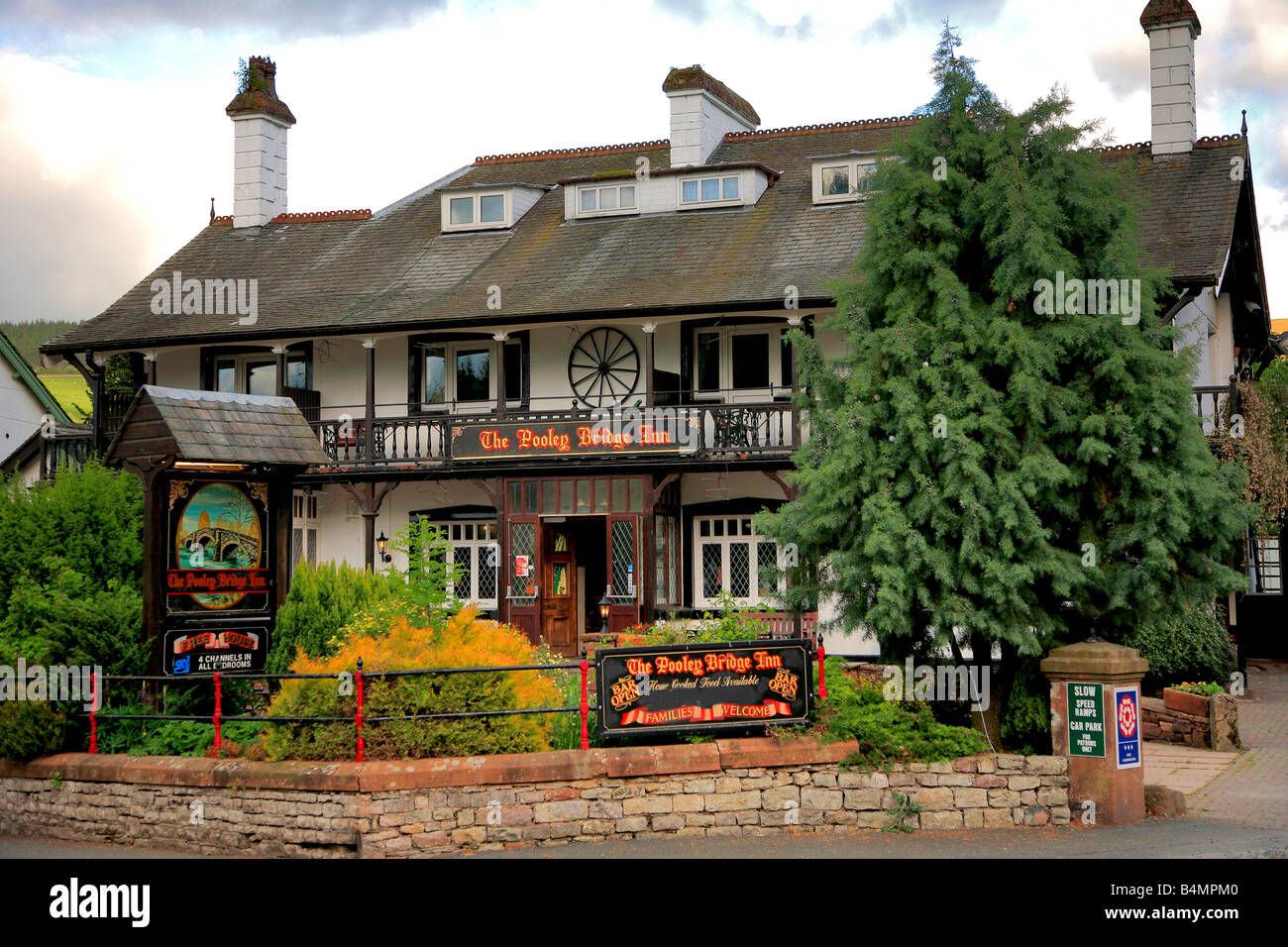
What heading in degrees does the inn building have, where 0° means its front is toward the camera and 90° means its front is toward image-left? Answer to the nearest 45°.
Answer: approximately 0°

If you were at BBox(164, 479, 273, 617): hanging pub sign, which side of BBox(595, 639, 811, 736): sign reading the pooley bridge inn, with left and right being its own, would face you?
right

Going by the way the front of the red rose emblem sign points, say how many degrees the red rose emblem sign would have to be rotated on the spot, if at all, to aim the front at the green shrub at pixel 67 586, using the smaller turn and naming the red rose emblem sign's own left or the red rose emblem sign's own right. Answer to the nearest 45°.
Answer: approximately 135° to the red rose emblem sign's own right

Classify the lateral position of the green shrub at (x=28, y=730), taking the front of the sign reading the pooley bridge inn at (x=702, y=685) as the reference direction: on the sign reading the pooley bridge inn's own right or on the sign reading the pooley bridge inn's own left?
on the sign reading the pooley bridge inn's own right

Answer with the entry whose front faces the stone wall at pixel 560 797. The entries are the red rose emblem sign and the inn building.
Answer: the inn building

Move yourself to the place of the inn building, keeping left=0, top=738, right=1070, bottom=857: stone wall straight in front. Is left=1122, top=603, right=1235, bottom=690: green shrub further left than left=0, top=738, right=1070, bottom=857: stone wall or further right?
left

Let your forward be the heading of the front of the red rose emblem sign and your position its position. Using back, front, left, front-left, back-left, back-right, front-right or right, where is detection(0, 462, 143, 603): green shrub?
back-right

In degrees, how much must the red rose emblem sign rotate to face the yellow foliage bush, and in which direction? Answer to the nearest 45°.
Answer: approximately 135° to its right

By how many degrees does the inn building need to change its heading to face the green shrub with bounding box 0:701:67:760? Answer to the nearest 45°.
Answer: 0° — it already faces it

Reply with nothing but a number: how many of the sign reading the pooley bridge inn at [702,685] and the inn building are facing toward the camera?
2

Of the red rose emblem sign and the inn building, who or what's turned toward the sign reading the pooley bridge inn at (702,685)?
the inn building
